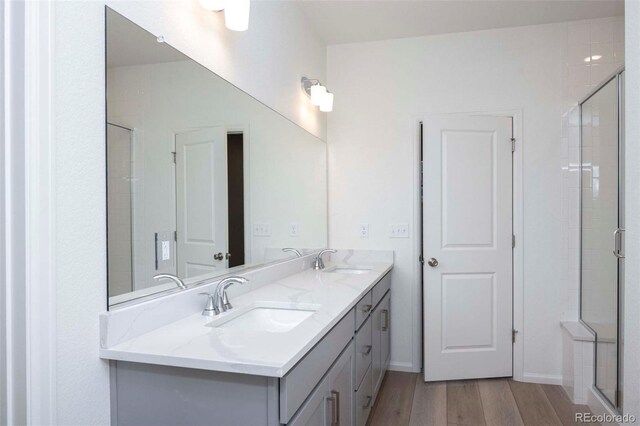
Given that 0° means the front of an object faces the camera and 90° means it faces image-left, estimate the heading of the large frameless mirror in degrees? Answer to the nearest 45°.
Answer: approximately 315°

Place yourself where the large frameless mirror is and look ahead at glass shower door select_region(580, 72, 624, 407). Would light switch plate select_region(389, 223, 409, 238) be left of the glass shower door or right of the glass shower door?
left

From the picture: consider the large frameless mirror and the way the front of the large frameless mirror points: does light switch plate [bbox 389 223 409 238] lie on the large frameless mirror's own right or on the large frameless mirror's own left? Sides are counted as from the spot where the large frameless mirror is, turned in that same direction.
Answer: on the large frameless mirror's own left

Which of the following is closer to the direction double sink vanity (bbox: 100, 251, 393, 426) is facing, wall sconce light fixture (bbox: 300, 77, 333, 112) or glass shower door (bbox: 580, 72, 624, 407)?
the glass shower door

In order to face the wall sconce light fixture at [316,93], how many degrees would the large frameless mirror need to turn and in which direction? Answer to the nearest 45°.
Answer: approximately 90° to its left

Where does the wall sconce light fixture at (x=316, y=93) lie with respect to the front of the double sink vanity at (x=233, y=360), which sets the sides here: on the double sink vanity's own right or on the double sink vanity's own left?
on the double sink vanity's own left

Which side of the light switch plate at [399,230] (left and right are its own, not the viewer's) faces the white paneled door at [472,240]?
left
